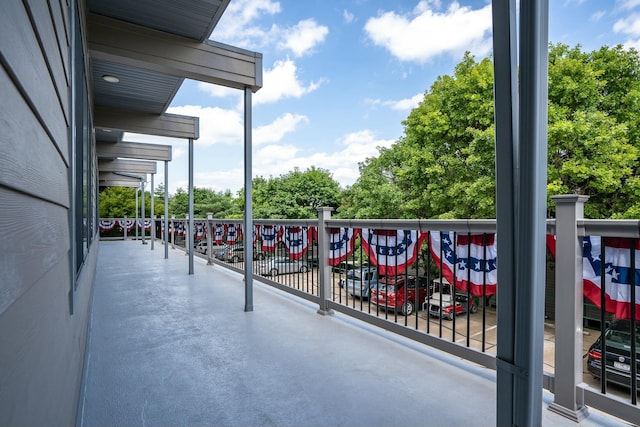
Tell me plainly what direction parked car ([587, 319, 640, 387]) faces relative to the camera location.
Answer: facing away from the viewer and to the right of the viewer

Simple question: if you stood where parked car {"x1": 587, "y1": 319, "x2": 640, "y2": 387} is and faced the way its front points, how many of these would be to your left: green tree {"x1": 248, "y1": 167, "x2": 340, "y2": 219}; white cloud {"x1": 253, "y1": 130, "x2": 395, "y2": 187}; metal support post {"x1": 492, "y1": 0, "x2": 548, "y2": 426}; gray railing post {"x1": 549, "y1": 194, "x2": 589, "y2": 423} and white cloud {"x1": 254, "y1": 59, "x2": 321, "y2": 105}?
3

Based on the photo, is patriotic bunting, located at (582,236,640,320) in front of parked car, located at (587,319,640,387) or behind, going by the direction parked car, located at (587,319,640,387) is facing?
behind

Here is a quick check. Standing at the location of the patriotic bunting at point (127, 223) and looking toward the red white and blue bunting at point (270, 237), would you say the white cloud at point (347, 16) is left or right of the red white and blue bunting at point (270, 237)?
left
